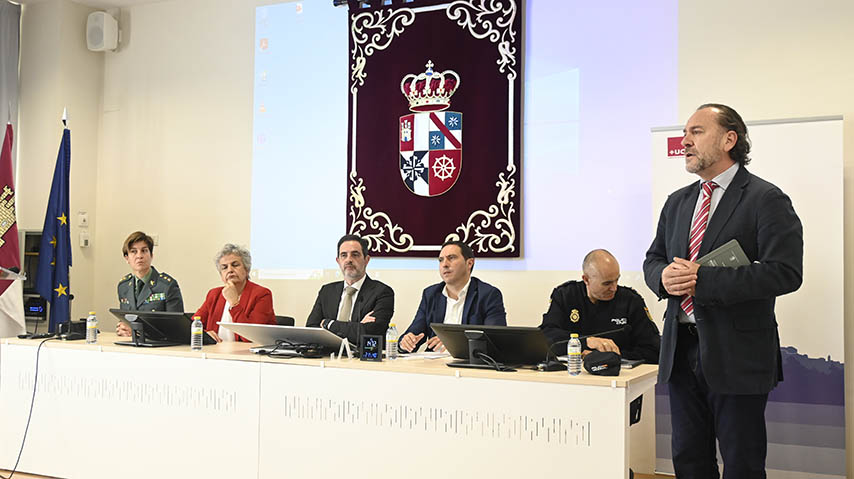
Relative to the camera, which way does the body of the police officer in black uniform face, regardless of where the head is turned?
toward the camera

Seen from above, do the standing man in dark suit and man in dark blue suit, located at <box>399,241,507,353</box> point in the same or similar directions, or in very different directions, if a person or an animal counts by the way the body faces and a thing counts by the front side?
same or similar directions

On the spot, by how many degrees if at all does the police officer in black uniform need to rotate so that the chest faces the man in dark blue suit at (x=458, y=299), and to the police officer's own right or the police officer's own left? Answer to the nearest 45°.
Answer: approximately 90° to the police officer's own right

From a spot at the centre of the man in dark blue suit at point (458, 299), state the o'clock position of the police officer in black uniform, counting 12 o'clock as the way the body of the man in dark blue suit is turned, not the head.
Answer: The police officer in black uniform is roughly at 8 o'clock from the man in dark blue suit.

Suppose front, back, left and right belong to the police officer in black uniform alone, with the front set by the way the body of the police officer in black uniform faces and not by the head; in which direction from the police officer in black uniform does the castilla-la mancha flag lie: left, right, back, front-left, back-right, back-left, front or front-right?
right

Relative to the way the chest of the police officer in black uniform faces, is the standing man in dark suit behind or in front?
in front

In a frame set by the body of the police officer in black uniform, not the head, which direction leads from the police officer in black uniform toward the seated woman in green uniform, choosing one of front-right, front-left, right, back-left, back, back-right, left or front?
right

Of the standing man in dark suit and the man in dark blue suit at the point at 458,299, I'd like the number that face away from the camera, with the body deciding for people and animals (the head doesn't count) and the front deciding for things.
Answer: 0

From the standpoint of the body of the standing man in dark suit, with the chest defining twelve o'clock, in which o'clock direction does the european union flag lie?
The european union flag is roughly at 2 o'clock from the standing man in dark suit.

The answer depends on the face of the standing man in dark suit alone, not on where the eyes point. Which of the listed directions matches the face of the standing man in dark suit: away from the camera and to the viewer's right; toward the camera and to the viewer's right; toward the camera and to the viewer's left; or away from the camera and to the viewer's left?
toward the camera and to the viewer's left

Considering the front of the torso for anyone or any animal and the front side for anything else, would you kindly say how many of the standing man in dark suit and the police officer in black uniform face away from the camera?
0

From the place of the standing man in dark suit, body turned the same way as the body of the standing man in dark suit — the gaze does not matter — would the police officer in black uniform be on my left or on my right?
on my right

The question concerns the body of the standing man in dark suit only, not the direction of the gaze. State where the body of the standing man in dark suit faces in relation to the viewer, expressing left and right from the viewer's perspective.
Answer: facing the viewer and to the left of the viewer
